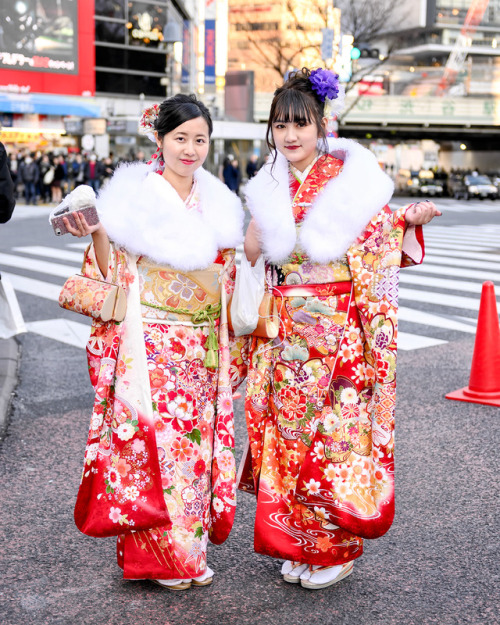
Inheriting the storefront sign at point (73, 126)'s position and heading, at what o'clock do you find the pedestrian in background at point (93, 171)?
The pedestrian in background is roughly at 12 o'clock from the storefront sign.

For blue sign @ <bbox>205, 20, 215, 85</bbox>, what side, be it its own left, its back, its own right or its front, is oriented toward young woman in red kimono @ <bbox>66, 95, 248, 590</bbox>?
front

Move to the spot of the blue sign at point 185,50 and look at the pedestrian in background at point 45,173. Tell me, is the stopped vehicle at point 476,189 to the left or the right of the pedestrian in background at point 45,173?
left
